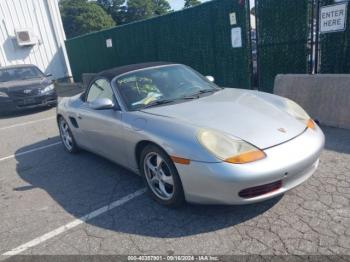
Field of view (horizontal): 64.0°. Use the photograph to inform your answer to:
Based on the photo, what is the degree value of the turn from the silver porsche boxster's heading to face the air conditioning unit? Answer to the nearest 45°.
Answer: approximately 180°

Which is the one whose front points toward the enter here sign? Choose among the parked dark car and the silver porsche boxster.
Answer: the parked dark car

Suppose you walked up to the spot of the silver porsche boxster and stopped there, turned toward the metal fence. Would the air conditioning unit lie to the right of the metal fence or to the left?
left

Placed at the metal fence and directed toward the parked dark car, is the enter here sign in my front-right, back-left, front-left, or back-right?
back-left

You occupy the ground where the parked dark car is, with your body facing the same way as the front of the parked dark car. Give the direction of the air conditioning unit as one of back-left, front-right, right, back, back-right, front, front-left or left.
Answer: back-left

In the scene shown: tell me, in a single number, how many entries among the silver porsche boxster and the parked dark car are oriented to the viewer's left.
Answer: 0

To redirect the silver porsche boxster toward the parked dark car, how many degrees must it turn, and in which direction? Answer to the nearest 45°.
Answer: approximately 180°
